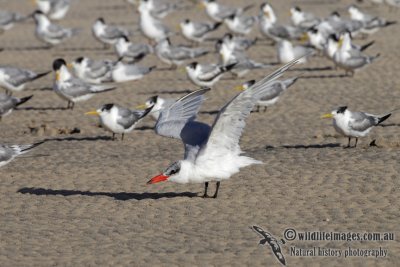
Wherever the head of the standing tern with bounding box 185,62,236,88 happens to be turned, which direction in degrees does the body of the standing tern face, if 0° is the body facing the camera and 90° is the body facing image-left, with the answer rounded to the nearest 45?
approximately 90°

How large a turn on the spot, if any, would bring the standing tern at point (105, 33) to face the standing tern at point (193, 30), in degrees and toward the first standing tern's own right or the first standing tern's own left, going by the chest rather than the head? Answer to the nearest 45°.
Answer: approximately 180°

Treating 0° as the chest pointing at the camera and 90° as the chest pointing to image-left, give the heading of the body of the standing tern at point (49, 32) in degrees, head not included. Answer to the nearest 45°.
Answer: approximately 90°

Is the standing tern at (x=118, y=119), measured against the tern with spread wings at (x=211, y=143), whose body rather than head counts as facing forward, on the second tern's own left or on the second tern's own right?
on the second tern's own right

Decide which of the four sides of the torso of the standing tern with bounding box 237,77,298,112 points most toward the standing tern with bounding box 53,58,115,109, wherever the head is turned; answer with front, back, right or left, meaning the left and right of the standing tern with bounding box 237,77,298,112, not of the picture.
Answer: front

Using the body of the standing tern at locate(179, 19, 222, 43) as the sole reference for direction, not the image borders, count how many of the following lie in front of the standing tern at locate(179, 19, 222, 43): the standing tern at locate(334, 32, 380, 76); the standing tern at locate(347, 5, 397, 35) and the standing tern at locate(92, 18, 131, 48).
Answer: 1

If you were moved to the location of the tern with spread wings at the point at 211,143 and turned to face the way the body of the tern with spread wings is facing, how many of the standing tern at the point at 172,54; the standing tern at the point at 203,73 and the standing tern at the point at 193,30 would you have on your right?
3

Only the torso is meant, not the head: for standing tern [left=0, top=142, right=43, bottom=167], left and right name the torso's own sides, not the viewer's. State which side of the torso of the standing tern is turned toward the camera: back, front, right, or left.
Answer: left

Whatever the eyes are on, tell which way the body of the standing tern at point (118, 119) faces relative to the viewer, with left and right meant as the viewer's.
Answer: facing to the left of the viewer

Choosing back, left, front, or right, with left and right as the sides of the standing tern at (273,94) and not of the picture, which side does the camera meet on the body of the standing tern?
left

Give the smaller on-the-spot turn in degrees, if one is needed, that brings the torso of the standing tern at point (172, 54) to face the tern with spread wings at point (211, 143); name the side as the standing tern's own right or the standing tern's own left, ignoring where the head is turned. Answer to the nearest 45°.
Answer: approximately 90° to the standing tern's own left

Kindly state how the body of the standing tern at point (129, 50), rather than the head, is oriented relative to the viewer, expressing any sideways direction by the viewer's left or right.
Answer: facing to the left of the viewer
